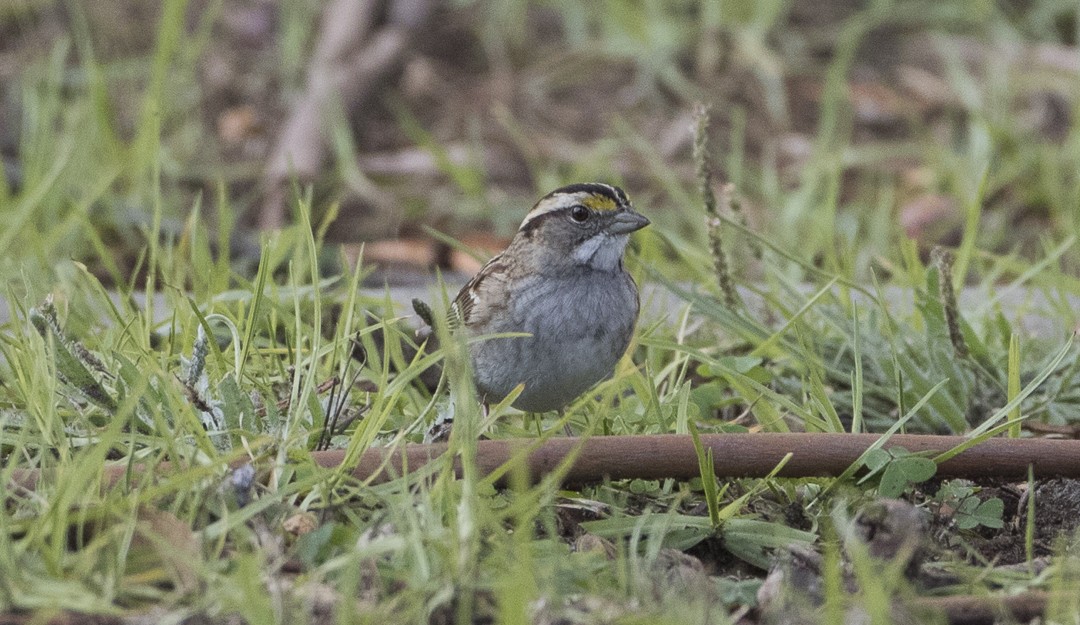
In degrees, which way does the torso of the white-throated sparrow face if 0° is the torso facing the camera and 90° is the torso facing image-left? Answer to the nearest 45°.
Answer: approximately 315°

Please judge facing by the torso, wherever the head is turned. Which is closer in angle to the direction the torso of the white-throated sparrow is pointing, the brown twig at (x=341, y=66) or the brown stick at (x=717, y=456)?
the brown stick

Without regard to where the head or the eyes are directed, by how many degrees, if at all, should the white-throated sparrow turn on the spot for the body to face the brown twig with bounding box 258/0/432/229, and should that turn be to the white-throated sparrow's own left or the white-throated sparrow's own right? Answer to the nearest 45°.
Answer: approximately 135° to the white-throated sparrow's own left

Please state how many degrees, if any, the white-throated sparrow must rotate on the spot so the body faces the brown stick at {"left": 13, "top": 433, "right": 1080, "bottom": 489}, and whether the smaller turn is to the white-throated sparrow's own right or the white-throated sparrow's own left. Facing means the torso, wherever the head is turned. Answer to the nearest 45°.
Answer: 0° — it already faces it

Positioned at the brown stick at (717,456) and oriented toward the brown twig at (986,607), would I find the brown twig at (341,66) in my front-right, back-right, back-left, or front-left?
back-left
